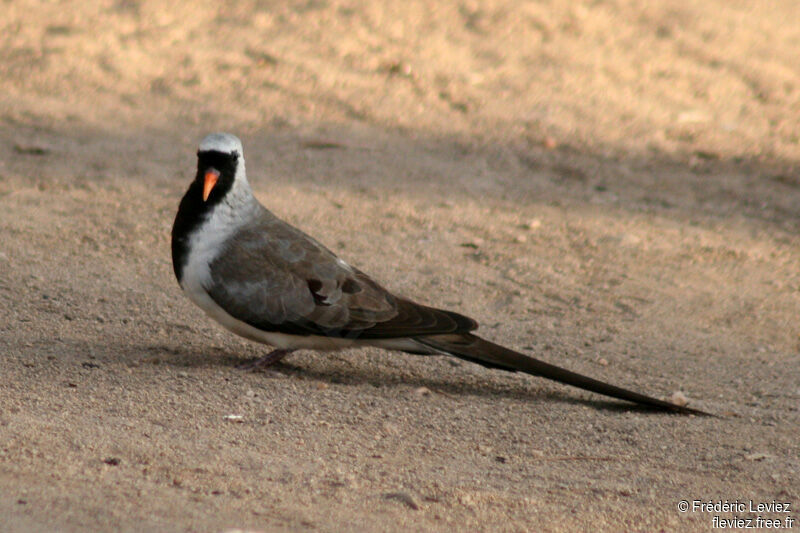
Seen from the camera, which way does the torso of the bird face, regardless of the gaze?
to the viewer's left

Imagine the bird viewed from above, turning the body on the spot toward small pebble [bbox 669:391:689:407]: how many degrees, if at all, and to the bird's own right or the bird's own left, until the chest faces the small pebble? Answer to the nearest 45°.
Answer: approximately 180°
